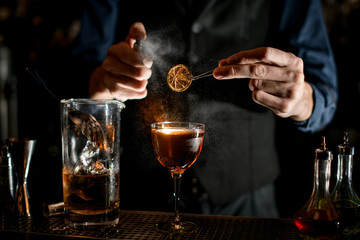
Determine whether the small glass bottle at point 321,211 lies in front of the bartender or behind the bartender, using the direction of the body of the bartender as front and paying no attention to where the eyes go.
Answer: in front

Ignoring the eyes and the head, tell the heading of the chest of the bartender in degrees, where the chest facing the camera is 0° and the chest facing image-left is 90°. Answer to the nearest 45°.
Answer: approximately 0°

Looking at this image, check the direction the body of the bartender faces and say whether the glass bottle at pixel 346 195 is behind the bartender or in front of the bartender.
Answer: in front
